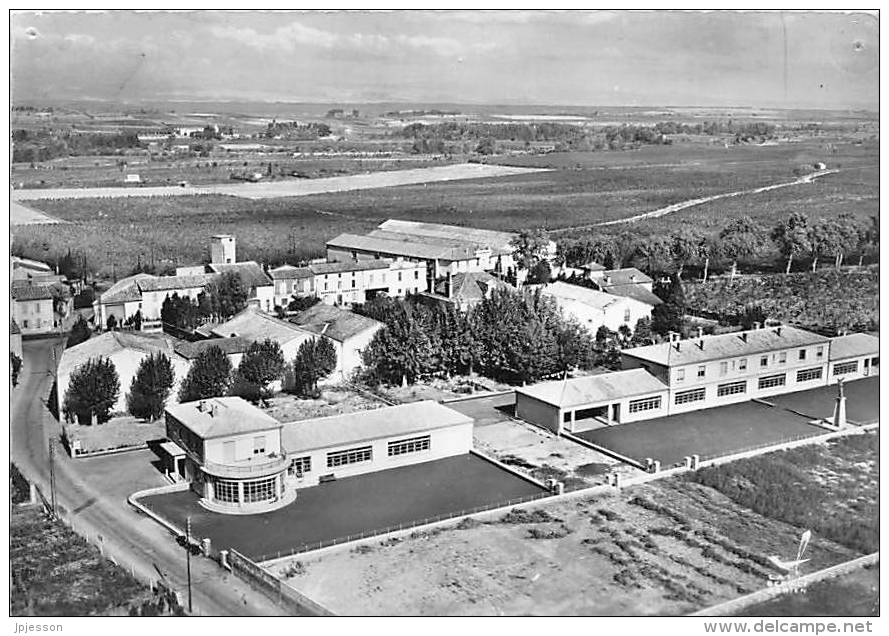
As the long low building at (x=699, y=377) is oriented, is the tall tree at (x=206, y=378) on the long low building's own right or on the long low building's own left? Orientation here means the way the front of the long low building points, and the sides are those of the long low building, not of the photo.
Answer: on the long low building's own right

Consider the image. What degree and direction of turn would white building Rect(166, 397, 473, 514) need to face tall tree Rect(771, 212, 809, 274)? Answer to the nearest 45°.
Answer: approximately 90° to its left

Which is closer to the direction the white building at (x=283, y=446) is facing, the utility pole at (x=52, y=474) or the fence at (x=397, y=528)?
the fence

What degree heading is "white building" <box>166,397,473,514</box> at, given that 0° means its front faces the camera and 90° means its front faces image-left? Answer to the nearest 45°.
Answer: approximately 315°

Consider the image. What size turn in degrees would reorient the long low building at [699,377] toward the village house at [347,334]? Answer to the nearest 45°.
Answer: approximately 135° to its right

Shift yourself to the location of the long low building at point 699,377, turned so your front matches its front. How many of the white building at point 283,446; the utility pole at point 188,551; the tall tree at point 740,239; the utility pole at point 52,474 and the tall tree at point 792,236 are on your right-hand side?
3

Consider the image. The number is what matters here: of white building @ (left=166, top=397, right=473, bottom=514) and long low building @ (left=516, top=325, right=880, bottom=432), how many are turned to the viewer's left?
0

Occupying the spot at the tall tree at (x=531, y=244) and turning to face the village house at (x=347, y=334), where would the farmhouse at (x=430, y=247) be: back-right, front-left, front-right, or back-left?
front-right

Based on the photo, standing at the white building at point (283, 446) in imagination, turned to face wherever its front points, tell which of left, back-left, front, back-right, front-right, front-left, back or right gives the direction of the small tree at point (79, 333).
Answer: back

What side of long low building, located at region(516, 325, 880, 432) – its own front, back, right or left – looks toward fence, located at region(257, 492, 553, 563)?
right

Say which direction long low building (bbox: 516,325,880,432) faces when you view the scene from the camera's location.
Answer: facing the viewer and to the right of the viewer

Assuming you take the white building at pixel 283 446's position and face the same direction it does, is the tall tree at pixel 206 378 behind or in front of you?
behind

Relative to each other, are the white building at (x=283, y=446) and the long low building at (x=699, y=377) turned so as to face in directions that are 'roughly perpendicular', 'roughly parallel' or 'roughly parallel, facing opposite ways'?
roughly parallel

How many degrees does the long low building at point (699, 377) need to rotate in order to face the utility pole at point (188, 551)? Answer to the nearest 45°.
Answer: approximately 90° to its right

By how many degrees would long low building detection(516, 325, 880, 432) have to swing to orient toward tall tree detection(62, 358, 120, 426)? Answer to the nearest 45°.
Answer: approximately 135° to its right
